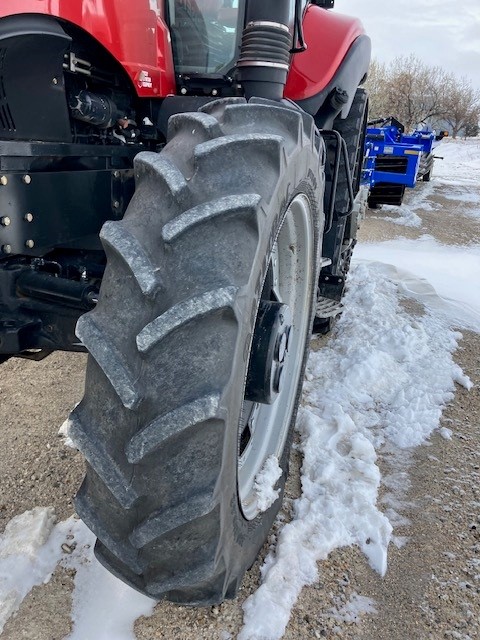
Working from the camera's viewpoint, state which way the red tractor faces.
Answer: facing the viewer and to the left of the viewer

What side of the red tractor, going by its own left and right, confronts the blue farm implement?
back
